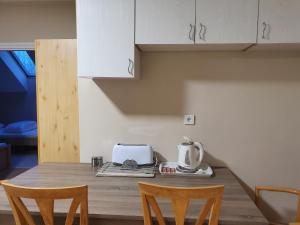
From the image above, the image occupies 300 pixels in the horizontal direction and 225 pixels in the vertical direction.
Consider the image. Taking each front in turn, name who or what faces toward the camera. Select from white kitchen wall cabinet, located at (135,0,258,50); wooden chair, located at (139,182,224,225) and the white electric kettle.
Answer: the white kitchen wall cabinet

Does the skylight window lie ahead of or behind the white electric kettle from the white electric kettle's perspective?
ahead

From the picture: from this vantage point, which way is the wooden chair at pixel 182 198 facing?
away from the camera

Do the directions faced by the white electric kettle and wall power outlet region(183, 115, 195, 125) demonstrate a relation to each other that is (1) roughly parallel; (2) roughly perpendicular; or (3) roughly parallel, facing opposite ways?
roughly perpendicular

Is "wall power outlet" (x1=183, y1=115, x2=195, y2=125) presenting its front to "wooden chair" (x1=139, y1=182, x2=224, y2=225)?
yes

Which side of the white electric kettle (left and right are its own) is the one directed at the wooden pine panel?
front

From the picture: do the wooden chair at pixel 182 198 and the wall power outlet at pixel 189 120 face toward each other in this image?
yes

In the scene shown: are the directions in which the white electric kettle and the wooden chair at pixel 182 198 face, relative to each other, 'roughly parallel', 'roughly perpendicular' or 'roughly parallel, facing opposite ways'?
roughly perpendicular

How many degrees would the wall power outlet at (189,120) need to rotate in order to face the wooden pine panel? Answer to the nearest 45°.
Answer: approximately 90° to its right

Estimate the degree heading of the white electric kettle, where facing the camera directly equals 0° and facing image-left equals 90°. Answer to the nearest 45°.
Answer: approximately 90°

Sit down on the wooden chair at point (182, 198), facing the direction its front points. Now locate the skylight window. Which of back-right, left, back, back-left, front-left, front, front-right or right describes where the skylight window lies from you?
front-left

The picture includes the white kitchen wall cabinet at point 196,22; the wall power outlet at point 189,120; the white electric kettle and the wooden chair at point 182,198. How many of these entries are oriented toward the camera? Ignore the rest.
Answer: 2
